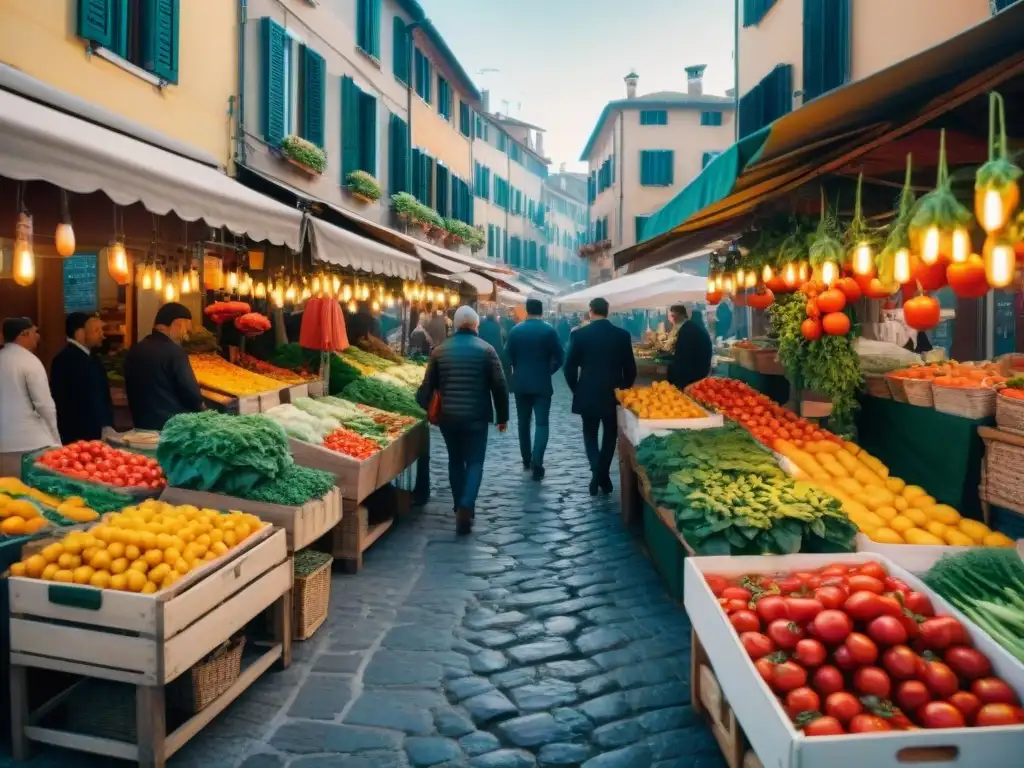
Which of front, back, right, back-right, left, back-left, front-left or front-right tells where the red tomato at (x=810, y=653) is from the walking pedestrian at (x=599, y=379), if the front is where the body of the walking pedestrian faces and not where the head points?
back

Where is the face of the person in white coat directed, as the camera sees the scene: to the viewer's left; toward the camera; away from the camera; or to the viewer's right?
to the viewer's right

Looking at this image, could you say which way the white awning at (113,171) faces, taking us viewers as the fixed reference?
facing the viewer and to the right of the viewer

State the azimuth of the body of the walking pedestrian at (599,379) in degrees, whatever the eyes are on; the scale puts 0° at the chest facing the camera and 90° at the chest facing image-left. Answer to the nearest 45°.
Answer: approximately 180°

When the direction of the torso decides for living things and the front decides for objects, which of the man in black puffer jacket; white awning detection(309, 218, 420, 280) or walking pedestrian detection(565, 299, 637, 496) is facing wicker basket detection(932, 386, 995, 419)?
the white awning

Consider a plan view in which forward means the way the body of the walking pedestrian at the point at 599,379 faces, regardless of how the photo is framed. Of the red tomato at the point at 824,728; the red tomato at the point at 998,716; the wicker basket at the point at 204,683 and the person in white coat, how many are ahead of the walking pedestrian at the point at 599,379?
0

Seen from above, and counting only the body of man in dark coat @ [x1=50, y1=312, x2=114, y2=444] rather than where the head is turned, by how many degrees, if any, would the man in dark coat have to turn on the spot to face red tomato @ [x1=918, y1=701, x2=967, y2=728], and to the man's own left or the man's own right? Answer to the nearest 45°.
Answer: approximately 90° to the man's own right

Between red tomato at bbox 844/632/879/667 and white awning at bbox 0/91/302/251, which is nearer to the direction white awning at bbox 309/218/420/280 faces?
the red tomato

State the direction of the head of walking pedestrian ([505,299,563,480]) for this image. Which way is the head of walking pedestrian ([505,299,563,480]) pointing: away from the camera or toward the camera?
away from the camera

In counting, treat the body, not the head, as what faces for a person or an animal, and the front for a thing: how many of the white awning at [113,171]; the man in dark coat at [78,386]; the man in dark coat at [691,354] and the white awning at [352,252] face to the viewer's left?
1

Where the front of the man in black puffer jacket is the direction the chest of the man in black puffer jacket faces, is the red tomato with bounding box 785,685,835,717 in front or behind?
behind

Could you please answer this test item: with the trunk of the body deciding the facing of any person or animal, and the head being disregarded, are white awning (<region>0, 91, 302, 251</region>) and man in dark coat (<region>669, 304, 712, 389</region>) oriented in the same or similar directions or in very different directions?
very different directions

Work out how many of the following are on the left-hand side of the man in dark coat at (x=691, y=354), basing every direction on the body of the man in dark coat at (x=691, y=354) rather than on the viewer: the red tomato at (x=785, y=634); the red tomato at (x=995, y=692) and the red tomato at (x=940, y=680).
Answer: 3

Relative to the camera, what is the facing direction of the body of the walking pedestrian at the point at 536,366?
away from the camera

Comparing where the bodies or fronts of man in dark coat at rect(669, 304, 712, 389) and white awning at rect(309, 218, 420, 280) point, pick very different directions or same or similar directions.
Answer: very different directions

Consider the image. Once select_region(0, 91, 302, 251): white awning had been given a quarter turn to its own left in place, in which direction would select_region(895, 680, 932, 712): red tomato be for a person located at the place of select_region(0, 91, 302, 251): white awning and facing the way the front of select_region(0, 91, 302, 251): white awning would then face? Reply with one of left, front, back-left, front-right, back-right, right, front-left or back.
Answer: right

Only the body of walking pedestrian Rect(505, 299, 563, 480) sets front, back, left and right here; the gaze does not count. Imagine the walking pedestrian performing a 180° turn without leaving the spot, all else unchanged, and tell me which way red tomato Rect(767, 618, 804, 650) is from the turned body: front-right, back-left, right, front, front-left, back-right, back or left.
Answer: front

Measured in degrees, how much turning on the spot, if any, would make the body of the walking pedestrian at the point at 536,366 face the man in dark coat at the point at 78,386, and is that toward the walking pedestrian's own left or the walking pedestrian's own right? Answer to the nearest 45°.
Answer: approximately 135° to the walking pedestrian's own left

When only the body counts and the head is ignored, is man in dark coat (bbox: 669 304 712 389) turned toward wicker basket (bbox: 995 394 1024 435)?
no

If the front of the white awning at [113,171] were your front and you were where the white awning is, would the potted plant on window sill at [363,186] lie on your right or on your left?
on your left

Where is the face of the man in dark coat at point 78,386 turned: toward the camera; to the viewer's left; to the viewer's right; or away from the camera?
to the viewer's right
